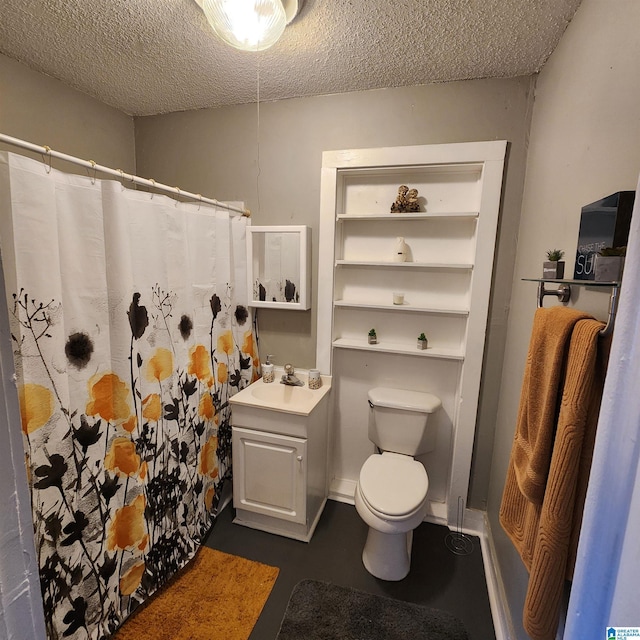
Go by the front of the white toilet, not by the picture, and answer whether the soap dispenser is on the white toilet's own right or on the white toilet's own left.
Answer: on the white toilet's own right

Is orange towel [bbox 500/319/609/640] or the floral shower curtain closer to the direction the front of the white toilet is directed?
the orange towel

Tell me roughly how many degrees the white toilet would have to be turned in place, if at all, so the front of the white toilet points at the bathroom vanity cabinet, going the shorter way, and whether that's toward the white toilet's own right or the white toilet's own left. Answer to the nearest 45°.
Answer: approximately 90° to the white toilet's own right

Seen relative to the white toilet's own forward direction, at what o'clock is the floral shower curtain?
The floral shower curtain is roughly at 2 o'clock from the white toilet.

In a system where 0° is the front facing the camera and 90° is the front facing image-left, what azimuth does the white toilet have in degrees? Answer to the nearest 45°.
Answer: approximately 0°
